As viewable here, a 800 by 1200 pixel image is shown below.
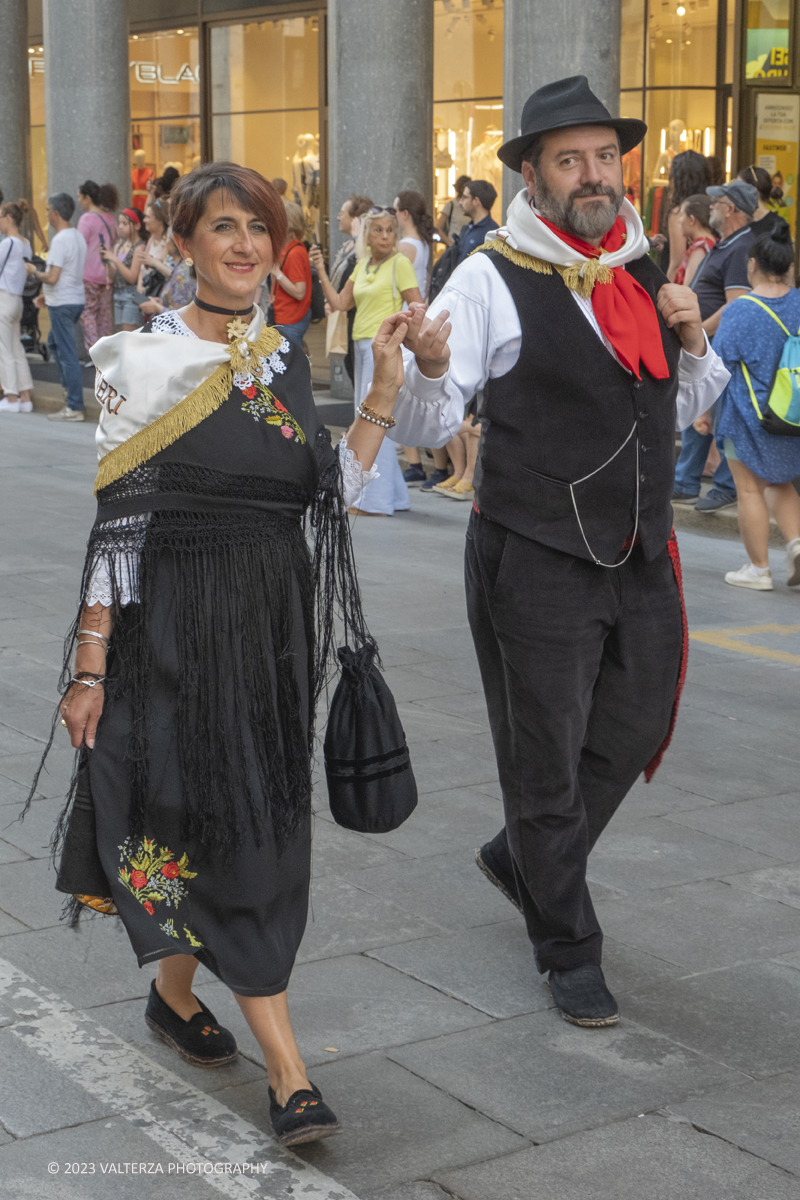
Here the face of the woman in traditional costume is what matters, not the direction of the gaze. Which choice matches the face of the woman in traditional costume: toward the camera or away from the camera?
toward the camera

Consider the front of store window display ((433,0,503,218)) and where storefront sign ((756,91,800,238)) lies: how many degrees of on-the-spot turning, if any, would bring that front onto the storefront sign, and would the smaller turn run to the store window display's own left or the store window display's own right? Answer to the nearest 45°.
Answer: approximately 45° to the store window display's own left

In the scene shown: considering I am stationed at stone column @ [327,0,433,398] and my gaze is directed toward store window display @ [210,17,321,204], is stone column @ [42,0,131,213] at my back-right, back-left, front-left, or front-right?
front-left

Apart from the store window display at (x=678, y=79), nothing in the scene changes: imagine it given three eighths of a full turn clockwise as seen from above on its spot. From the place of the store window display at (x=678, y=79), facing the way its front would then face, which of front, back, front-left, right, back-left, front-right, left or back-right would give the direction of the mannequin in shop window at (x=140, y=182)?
front

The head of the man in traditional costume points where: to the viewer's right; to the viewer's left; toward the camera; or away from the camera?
toward the camera

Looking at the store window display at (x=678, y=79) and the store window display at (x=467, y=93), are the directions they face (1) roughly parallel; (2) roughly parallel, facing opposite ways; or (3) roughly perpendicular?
roughly parallel

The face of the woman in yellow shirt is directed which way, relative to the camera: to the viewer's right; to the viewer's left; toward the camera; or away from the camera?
toward the camera

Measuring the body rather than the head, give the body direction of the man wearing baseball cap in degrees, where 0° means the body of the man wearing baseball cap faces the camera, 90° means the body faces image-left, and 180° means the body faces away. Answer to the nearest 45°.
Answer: approximately 90°

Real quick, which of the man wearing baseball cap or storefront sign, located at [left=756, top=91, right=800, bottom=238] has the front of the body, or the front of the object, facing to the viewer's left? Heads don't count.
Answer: the man wearing baseball cap

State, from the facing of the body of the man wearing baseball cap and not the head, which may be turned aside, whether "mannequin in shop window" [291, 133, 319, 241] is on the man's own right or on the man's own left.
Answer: on the man's own right

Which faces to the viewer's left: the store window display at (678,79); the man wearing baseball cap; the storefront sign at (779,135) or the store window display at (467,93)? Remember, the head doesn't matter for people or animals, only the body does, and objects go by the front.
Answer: the man wearing baseball cap

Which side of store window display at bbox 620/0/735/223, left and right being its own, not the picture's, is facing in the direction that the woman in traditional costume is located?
front

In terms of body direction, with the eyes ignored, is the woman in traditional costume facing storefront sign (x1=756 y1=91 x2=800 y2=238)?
no

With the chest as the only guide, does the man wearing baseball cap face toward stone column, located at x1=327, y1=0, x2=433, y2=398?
no

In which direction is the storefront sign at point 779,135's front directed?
toward the camera

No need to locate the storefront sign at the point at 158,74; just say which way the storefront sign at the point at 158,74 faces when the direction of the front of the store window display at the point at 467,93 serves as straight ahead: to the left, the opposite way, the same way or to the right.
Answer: the same way

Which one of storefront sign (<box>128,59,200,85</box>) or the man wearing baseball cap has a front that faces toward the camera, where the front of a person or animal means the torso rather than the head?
the storefront sign

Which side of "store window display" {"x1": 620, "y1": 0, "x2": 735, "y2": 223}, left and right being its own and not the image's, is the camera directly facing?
front

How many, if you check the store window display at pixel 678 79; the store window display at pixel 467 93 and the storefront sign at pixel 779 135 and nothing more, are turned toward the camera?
3

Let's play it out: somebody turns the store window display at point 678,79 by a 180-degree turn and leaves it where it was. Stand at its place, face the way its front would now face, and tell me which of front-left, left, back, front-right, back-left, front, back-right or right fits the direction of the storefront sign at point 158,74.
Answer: front-left
